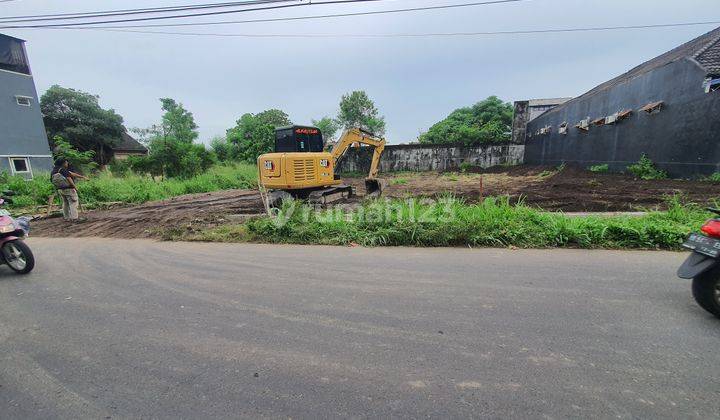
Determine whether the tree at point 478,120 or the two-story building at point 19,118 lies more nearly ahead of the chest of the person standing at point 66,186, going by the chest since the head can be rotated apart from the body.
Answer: the tree

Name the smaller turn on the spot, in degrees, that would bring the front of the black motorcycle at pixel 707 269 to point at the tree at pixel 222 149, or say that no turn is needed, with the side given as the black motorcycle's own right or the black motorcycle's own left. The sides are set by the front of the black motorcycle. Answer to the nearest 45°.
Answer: approximately 135° to the black motorcycle's own left

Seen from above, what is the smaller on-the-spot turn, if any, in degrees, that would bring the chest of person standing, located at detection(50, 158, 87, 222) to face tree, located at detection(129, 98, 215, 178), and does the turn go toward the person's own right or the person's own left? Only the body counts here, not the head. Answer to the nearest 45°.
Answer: approximately 45° to the person's own left

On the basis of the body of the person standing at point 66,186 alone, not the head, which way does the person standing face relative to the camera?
to the viewer's right

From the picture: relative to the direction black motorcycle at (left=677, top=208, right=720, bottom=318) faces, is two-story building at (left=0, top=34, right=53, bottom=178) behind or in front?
behind

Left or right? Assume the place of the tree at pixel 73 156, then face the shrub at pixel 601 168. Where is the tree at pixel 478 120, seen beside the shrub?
left

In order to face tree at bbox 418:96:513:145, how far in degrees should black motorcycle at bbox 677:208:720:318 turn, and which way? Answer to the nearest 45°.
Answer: approximately 90° to its left

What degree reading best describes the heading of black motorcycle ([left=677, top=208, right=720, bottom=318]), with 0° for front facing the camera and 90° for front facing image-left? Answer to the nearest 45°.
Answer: approximately 225°

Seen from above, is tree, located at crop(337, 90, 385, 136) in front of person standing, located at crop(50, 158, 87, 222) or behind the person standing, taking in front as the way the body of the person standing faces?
in front

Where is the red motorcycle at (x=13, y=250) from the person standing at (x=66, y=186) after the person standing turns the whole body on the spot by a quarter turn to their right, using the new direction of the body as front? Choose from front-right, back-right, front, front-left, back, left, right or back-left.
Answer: front

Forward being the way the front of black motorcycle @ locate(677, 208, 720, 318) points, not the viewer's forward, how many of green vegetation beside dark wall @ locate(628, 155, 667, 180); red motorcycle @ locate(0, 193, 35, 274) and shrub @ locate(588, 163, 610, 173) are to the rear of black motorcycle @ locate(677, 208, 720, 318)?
1

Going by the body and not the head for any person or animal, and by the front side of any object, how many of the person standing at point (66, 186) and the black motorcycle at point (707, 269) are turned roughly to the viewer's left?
0

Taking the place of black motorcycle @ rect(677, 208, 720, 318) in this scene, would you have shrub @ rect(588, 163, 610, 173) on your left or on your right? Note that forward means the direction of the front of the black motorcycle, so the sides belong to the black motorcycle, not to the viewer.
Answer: on your left

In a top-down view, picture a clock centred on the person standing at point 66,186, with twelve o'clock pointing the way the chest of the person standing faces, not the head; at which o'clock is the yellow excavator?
The yellow excavator is roughly at 1 o'clock from the person standing.

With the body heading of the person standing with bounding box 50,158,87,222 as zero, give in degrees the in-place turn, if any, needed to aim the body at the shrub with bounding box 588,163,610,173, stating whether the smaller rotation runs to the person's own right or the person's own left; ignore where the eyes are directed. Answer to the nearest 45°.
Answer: approximately 45° to the person's own right

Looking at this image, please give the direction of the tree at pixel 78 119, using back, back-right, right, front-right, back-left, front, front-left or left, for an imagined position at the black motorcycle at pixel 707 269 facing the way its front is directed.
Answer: back-left
